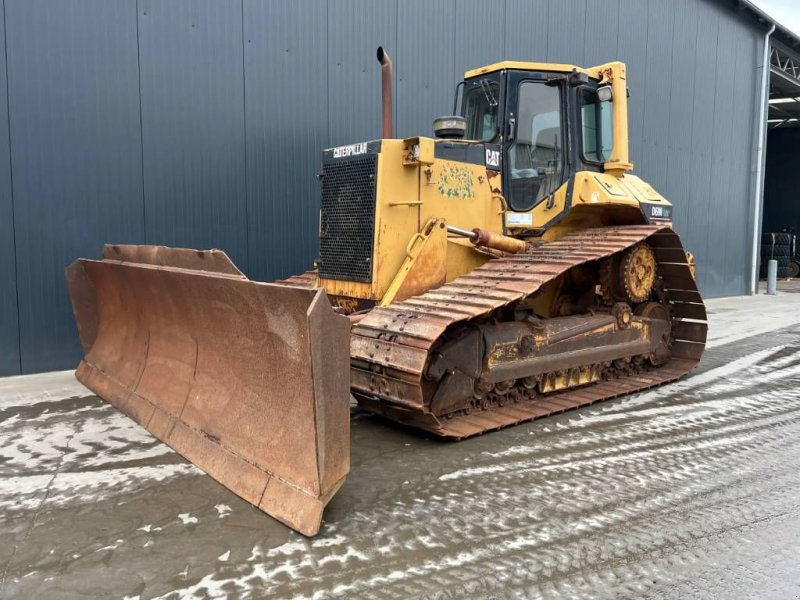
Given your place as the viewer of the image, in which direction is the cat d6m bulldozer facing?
facing the viewer and to the left of the viewer
